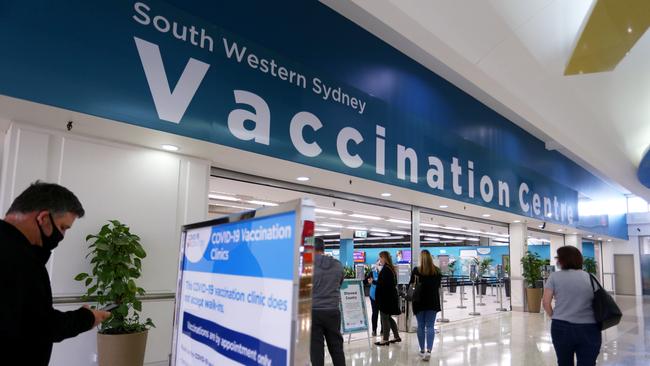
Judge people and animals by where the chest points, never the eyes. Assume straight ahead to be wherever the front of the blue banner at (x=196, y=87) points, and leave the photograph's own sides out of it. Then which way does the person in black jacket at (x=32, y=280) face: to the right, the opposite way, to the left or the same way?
to the left

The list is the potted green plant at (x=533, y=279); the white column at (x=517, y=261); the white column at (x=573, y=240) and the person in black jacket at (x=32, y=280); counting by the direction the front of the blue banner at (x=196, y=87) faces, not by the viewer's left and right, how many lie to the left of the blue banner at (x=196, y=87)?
3

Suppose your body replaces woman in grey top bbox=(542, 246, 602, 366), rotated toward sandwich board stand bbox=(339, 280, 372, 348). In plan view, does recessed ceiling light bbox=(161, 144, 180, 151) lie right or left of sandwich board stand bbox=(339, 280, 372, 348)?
left

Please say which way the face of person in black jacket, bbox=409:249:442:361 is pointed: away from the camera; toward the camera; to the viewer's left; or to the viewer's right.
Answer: away from the camera

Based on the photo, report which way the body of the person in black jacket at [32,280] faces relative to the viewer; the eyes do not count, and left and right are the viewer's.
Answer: facing to the right of the viewer

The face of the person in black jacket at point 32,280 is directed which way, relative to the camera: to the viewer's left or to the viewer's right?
to the viewer's right

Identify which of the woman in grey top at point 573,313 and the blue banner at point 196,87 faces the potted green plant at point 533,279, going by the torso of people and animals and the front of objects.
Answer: the woman in grey top

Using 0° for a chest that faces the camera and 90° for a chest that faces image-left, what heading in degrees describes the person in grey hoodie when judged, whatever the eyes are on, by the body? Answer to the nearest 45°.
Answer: approximately 180°
